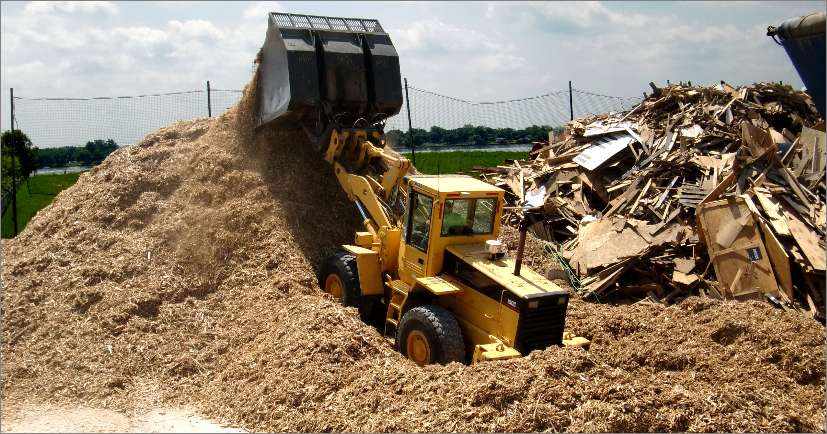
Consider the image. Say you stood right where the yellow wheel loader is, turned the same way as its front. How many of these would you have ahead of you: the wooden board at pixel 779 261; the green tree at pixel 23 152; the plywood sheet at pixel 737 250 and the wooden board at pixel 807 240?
1

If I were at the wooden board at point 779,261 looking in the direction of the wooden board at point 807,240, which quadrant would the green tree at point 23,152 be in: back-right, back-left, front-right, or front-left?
back-left

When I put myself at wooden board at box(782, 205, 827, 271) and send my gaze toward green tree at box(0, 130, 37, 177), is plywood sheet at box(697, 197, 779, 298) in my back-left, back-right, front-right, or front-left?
front-left

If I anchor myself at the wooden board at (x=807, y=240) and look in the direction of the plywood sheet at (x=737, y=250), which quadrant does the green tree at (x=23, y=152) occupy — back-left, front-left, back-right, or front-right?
front-right

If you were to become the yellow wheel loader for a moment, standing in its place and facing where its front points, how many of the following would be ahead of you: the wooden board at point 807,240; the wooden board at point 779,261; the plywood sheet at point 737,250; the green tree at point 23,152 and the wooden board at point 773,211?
1

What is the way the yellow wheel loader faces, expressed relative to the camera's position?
facing away from the viewer and to the left of the viewer

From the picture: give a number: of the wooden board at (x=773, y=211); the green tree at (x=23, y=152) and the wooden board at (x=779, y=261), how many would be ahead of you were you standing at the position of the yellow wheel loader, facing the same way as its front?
1

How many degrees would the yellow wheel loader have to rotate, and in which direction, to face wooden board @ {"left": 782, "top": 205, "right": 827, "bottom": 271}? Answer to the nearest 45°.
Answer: approximately 135° to its right

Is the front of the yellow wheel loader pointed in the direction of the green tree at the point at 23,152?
yes

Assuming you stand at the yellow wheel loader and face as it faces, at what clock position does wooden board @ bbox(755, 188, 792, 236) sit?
The wooden board is roughly at 4 o'clock from the yellow wheel loader.

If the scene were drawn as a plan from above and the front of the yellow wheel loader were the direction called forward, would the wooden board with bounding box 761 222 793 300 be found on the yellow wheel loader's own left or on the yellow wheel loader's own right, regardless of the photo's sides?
on the yellow wheel loader's own right

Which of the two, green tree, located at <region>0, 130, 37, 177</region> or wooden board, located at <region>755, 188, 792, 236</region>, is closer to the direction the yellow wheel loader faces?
the green tree

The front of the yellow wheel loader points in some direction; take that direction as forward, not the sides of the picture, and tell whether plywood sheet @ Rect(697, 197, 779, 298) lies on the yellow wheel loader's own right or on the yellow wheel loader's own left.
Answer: on the yellow wheel loader's own right

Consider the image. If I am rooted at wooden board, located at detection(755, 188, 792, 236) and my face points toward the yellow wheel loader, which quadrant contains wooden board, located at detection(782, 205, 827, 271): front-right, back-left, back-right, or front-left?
back-left
